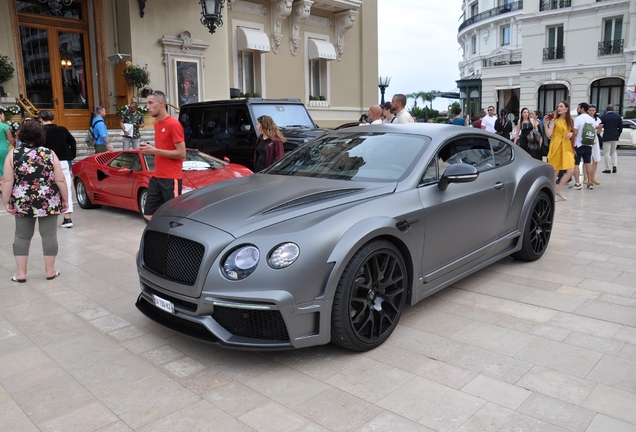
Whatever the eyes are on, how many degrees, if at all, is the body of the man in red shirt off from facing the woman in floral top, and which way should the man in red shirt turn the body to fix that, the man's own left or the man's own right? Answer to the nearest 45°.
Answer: approximately 45° to the man's own right

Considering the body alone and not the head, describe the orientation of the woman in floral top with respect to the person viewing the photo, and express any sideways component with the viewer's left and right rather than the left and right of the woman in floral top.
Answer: facing away from the viewer

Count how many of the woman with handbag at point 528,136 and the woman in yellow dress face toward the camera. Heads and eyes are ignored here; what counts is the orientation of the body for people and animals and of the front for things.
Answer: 2

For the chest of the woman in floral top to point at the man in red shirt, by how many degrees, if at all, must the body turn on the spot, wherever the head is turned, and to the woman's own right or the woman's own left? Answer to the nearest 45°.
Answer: approximately 90° to the woman's own right

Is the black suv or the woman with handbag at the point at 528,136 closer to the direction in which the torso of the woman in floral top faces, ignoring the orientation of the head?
the black suv

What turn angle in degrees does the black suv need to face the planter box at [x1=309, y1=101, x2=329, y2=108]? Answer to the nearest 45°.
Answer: approximately 135° to its left

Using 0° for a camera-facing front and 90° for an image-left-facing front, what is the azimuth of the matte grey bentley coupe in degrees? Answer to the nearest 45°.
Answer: approximately 45°

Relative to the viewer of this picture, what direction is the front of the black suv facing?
facing the viewer and to the right of the viewer

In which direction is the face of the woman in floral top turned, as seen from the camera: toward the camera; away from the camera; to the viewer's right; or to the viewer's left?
away from the camera

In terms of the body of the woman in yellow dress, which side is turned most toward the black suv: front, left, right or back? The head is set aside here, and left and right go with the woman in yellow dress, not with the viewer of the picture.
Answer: right

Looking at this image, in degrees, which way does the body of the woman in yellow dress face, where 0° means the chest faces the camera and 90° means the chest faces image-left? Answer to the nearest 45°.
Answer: approximately 0°
